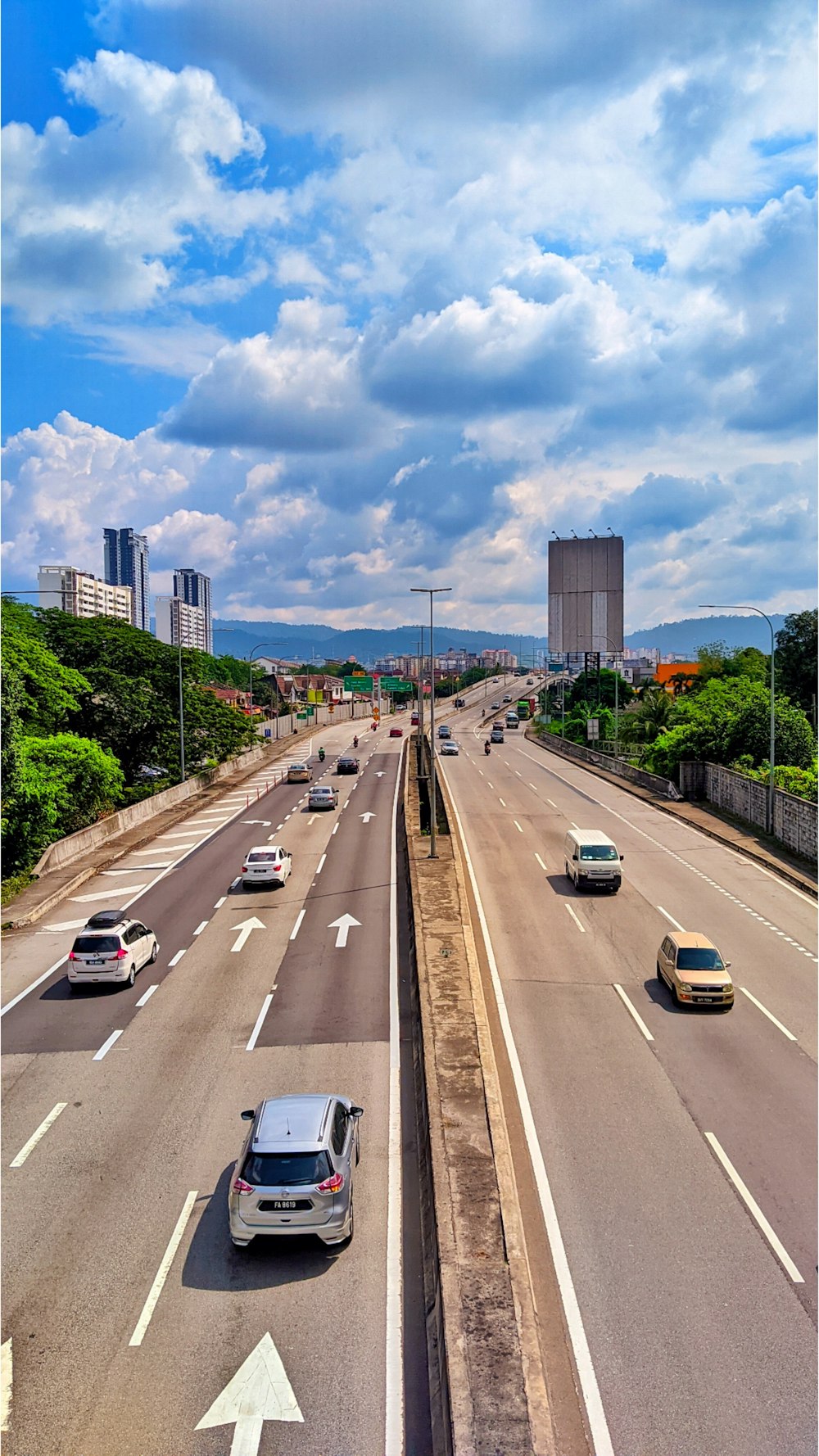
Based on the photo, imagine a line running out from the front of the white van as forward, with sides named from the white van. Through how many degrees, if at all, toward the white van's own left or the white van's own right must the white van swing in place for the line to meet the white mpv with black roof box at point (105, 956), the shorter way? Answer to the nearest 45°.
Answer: approximately 45° to the white van's own right

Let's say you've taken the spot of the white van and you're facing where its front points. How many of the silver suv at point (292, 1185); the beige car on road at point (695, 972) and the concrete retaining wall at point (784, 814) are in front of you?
2

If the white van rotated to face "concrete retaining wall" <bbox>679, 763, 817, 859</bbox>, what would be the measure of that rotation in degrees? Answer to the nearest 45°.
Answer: approximately 135° to its left

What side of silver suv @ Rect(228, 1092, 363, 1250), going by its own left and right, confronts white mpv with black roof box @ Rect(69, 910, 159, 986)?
front

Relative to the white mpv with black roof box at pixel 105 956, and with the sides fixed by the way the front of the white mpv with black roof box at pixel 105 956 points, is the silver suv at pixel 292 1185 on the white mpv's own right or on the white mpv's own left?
on the white mpv's own right

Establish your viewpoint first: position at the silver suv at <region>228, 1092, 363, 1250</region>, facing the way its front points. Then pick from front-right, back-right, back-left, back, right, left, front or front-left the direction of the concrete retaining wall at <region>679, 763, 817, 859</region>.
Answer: front-right

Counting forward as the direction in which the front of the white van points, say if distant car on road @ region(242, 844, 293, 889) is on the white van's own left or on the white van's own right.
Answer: on the white van's own right

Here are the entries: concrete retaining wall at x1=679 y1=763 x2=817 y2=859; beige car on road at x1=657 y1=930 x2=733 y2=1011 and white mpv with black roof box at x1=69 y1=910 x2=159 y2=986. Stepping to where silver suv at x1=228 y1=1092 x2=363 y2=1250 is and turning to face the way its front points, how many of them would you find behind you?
0

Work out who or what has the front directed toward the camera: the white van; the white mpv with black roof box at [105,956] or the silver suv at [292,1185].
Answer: the white van

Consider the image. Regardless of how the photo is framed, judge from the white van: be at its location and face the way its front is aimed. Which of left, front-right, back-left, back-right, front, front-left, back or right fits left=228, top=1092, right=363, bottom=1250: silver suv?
front

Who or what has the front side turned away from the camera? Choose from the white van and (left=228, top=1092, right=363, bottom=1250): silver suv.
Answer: the silver suv

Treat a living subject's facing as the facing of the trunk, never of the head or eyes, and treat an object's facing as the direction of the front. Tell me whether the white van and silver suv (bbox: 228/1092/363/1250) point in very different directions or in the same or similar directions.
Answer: very different directions

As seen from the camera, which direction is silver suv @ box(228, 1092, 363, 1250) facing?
away from the camera

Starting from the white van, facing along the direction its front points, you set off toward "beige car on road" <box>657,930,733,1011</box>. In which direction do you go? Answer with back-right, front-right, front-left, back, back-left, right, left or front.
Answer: front

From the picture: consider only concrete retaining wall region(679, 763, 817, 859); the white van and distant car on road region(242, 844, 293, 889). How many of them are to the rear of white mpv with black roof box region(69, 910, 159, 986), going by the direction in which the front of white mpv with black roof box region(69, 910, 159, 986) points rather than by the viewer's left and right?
0

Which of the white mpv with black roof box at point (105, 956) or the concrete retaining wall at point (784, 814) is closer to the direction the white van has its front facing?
the white mpv with black roof box

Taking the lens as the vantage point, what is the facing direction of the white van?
facing the viewer

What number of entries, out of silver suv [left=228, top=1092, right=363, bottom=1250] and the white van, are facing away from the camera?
1

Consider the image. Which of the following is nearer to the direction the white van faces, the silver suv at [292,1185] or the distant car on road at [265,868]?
the silver suv
